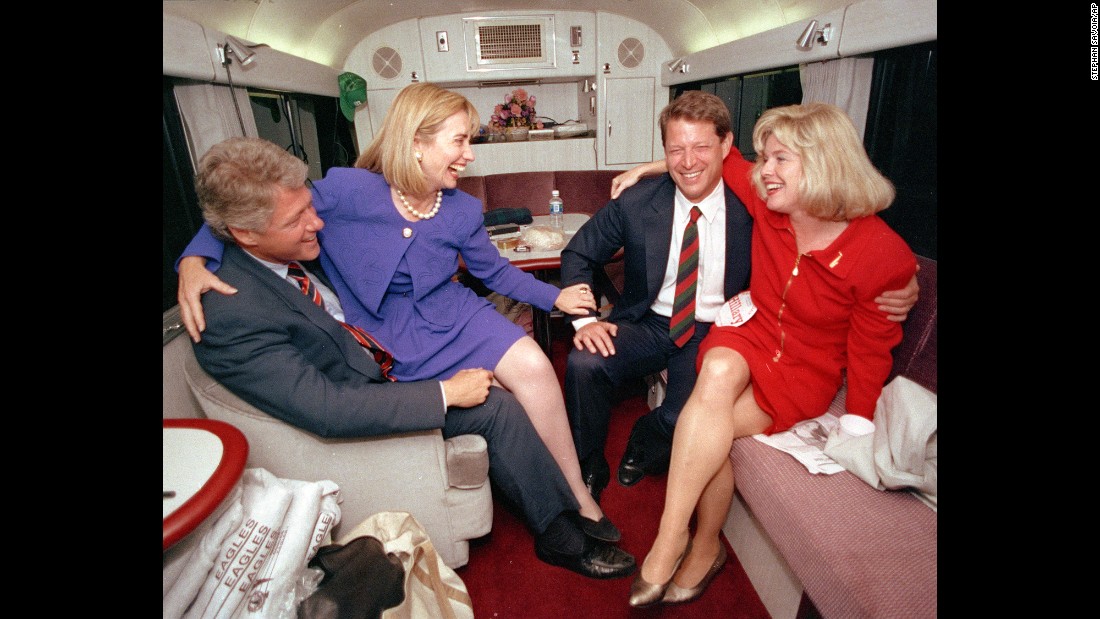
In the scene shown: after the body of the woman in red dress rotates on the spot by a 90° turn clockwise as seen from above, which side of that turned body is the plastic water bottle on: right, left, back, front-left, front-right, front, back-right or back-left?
front

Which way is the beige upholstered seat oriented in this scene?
to the viewer's right

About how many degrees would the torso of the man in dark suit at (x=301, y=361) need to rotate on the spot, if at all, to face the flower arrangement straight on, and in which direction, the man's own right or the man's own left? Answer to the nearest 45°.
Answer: approximately 90° to the man's own left

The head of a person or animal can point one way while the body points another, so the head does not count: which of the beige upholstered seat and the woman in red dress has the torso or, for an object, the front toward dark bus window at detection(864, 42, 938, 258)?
the beige upholstered seat

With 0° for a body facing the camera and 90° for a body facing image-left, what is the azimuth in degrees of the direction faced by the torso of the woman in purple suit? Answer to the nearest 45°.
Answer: approximately 315°

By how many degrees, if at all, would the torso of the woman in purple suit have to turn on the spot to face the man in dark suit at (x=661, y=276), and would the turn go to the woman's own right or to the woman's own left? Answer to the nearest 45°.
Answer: approximately 45° to the woman's own left

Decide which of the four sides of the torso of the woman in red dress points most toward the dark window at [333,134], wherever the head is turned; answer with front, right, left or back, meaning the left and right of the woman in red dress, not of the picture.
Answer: right

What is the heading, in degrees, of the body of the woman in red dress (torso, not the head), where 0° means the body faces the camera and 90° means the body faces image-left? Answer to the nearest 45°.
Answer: approximately 45°

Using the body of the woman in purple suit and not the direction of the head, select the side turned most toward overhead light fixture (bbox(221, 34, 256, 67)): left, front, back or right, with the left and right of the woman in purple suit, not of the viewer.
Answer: back

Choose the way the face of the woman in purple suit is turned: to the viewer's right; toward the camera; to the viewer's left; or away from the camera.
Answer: to the viewer's right

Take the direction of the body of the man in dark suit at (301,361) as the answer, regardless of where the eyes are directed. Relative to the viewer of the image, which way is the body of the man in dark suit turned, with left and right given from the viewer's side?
facing to the right of the viewer

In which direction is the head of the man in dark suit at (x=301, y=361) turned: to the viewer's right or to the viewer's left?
to the viewer's right
